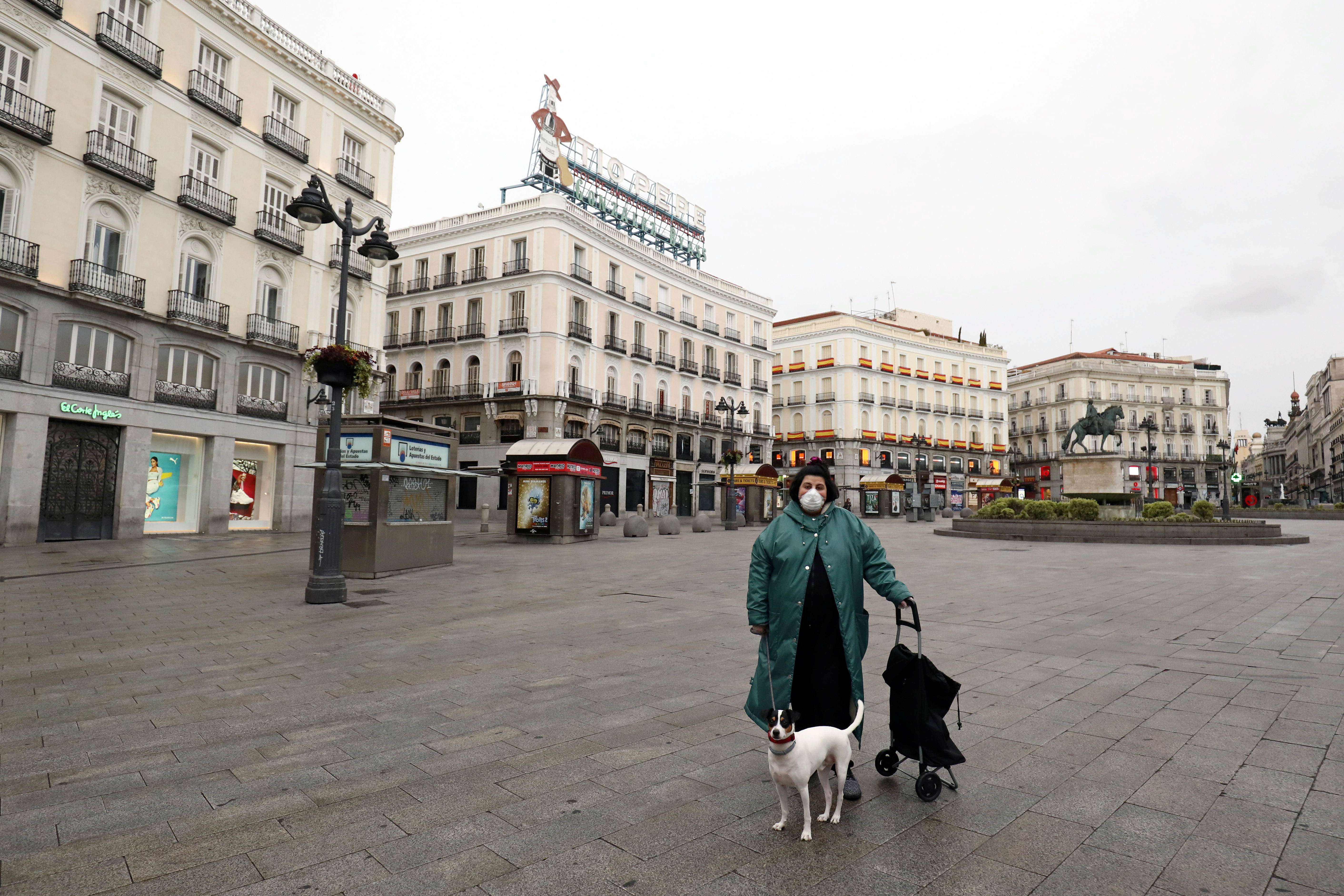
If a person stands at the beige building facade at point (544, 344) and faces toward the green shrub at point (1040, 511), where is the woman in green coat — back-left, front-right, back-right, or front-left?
front-right

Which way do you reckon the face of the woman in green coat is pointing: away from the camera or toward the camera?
toward the camera

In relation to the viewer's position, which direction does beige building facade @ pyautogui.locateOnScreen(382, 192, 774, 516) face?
facing the viewer and to the right of the viewer

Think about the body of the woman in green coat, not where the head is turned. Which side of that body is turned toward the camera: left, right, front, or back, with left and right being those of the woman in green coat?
front

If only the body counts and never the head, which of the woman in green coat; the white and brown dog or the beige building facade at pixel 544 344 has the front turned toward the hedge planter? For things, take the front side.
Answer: the beige building facade

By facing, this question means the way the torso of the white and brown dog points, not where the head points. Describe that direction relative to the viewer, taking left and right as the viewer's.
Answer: facing the viewer and to the left of the viewer

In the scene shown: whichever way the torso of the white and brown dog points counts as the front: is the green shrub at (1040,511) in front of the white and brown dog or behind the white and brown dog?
behind

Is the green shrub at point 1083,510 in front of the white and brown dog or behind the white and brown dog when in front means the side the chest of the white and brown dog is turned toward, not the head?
behind
